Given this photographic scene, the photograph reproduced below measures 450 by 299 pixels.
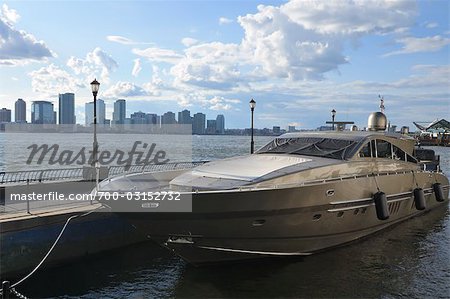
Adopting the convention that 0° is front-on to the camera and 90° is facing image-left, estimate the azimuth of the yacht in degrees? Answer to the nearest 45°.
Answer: approximately 45°
